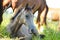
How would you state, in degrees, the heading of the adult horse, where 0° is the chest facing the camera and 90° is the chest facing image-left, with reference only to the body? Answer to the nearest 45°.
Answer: approximately 90°
